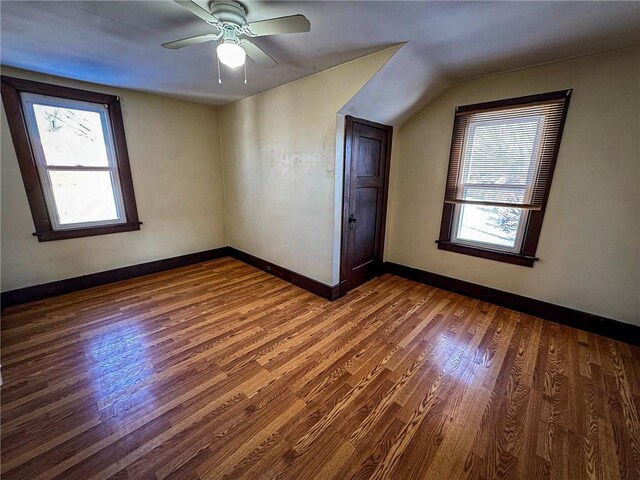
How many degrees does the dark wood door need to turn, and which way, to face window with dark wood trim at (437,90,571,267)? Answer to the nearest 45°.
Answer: approximately 45° to its left

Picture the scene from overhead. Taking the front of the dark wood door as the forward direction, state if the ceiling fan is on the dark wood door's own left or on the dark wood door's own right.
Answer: on the dark wood door's own right

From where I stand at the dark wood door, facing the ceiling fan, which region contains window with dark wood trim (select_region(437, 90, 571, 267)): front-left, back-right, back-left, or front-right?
back-left

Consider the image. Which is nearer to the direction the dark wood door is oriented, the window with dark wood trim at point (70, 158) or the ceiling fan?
the ceiling fan

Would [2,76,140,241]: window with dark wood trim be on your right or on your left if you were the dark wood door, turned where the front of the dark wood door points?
on your right

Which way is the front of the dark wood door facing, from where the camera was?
facing the viewer and to the right of the viewer
